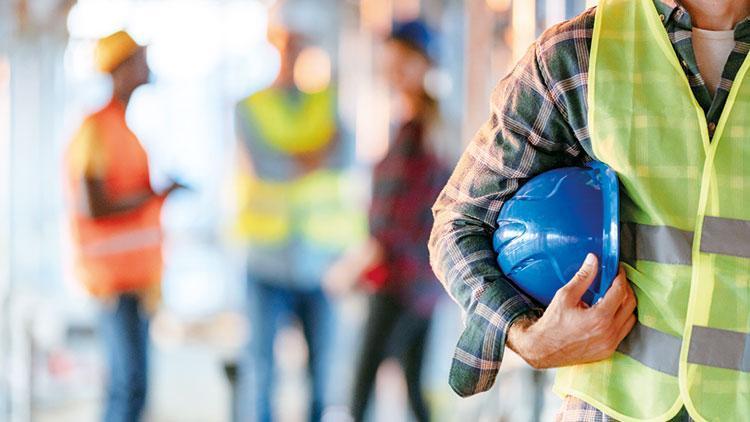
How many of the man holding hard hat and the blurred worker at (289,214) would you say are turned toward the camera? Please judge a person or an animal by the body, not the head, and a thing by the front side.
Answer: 2

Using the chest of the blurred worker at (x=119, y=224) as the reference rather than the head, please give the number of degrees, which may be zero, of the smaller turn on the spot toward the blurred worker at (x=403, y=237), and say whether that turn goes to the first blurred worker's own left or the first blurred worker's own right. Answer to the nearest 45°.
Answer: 0° — they already face them

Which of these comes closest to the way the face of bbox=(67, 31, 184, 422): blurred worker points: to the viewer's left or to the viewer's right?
to the viewer's right

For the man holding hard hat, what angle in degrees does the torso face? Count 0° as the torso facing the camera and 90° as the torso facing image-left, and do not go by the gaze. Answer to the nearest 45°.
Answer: approximately 0°

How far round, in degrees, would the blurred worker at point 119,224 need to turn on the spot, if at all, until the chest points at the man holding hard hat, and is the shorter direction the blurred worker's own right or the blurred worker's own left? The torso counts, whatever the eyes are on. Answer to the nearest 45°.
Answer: approximately 90° to the blurred worker's own right

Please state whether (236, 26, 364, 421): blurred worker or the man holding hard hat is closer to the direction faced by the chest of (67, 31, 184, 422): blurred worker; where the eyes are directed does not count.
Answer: the blurred worker

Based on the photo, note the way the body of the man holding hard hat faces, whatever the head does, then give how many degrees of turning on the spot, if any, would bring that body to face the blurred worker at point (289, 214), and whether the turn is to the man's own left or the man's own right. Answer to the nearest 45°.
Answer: approximately 135° to the man's own right

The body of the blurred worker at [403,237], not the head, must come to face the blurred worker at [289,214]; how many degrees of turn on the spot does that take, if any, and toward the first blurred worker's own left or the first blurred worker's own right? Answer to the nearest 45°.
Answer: approximately 45° to the first blurred worker's own right

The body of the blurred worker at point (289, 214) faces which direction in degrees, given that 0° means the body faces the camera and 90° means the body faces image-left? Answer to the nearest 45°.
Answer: approximately 0°

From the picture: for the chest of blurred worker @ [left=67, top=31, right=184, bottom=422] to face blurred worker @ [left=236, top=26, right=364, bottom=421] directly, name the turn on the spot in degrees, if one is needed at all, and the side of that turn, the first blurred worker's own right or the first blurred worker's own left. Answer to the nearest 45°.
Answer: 0° — they already face them

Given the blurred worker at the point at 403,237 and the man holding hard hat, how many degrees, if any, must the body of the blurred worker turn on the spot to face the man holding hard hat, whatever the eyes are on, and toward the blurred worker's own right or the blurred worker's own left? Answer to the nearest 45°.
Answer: approximately 45° to the blurred worker's own left

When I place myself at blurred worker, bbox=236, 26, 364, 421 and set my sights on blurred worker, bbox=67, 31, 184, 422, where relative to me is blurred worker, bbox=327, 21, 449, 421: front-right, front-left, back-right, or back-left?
back-left

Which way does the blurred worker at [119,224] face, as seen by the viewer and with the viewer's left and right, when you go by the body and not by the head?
facing to the right of the viewer
